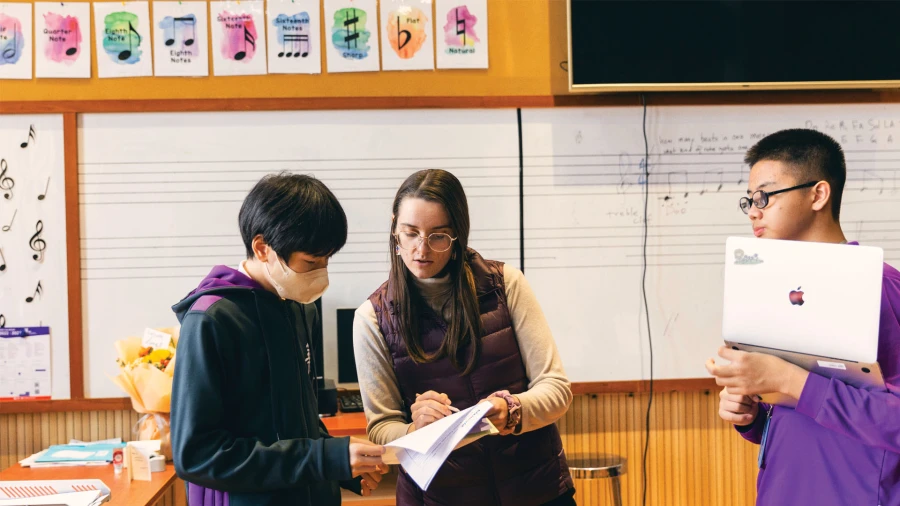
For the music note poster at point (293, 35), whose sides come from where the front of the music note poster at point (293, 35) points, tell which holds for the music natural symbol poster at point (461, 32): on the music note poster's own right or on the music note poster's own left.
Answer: on the music note poster's own left

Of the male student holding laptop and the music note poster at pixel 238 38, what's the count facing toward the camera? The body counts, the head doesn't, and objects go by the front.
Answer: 1

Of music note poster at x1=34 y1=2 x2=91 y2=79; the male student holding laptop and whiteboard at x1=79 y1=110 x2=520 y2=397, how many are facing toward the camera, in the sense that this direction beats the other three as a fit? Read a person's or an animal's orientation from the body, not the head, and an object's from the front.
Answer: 2

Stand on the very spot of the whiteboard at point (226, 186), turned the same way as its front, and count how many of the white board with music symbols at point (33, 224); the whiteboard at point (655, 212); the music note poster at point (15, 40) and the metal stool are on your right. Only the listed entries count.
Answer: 2

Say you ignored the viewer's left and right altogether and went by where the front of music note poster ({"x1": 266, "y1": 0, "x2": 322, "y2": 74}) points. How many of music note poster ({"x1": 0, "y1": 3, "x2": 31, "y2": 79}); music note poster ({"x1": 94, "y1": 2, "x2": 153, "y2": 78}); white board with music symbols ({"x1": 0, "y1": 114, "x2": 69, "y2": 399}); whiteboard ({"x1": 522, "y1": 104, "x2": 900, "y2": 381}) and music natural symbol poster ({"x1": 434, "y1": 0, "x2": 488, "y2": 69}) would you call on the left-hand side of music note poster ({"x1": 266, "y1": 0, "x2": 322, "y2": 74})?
2

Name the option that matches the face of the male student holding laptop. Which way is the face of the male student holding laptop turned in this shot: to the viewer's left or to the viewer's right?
to the viewer's left

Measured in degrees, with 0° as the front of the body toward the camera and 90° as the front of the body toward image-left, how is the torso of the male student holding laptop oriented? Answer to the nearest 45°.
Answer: approximately 90°
